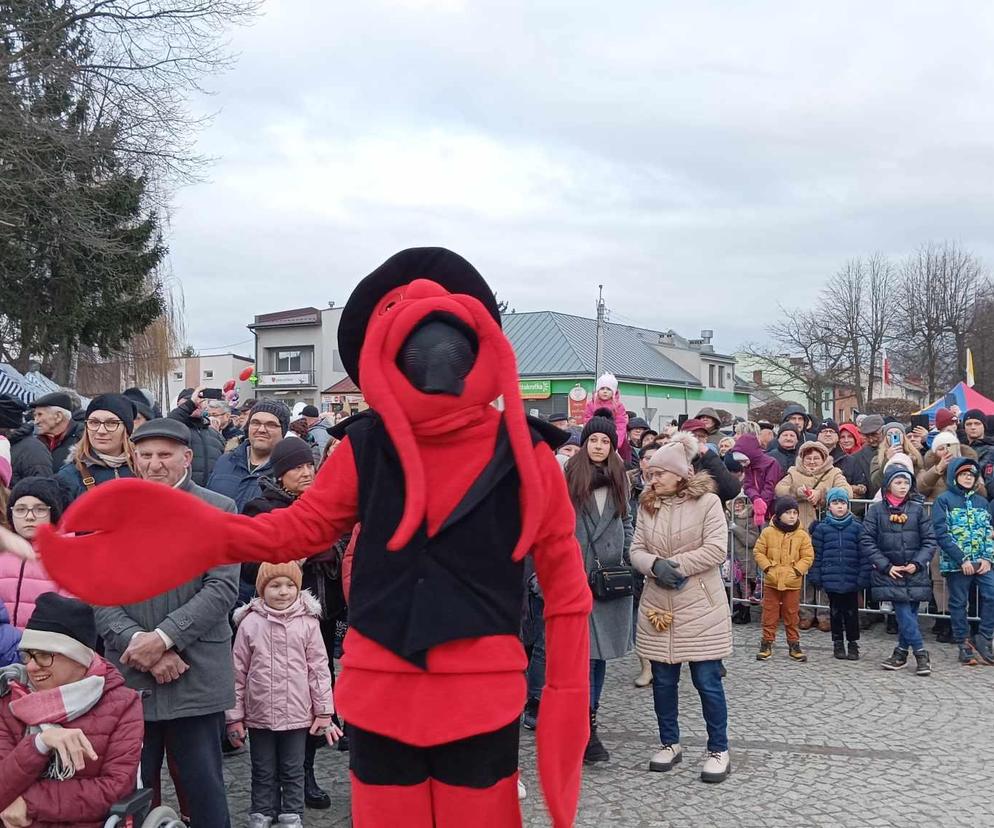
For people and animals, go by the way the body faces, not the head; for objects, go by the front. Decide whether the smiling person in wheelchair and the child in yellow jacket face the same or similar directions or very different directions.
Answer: same or similar directions

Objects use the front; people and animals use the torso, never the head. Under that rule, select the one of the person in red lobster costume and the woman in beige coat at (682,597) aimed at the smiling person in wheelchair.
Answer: the woman in beige coat

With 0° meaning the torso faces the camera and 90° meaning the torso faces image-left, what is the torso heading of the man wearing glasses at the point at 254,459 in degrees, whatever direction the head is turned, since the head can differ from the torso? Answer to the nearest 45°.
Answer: approximately 0°

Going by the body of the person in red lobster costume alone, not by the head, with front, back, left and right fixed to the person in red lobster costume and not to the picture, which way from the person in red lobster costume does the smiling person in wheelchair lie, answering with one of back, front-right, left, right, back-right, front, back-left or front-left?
back-right

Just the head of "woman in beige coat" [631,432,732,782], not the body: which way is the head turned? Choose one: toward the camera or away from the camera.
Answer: toward the camera

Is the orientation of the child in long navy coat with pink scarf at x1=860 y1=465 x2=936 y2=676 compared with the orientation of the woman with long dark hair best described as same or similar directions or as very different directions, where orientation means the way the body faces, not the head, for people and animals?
same or similar directions

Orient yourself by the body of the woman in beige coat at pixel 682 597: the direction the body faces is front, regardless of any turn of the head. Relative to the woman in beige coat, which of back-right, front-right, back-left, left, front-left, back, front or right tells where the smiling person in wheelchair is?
front

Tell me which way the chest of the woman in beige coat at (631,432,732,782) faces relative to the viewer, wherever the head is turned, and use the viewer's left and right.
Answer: facing the viewer and to the left of the viewer

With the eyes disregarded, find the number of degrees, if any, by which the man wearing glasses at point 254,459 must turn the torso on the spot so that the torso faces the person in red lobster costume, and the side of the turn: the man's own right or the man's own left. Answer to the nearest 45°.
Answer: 0° — they already face them

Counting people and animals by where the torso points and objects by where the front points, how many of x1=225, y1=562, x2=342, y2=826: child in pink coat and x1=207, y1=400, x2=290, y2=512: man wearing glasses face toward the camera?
2

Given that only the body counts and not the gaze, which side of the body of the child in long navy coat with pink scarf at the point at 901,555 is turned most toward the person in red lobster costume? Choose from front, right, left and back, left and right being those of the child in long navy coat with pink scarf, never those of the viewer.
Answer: front

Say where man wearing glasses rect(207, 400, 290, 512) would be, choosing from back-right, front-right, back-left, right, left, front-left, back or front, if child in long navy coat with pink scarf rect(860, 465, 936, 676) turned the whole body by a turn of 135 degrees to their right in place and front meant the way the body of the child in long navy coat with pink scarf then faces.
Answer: left

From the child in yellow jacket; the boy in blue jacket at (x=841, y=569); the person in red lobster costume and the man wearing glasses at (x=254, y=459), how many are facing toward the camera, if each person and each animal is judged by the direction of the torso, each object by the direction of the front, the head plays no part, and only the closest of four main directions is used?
4

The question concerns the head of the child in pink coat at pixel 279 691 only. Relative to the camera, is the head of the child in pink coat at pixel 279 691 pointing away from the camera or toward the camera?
toward the camera

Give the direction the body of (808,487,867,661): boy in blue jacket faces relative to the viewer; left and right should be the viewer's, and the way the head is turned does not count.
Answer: facing the viewer

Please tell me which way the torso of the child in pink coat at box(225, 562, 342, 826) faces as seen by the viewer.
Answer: toward the camera

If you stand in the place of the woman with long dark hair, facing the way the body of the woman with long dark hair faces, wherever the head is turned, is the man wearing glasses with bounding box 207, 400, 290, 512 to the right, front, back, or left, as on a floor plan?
right

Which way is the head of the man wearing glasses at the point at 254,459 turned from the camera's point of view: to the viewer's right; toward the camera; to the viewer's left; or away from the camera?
toward the camera
